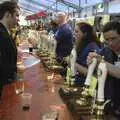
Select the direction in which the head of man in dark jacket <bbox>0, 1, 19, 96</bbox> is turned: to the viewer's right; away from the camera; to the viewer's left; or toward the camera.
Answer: to the viewer's right

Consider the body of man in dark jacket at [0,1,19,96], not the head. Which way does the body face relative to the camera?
to the viewer's right

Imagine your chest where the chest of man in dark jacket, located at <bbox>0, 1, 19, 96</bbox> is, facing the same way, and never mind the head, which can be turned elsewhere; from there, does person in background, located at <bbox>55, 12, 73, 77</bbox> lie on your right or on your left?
on your left

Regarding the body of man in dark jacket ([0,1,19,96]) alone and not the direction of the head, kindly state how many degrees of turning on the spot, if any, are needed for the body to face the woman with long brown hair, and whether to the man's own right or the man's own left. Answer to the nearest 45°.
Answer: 0° — they already face them
